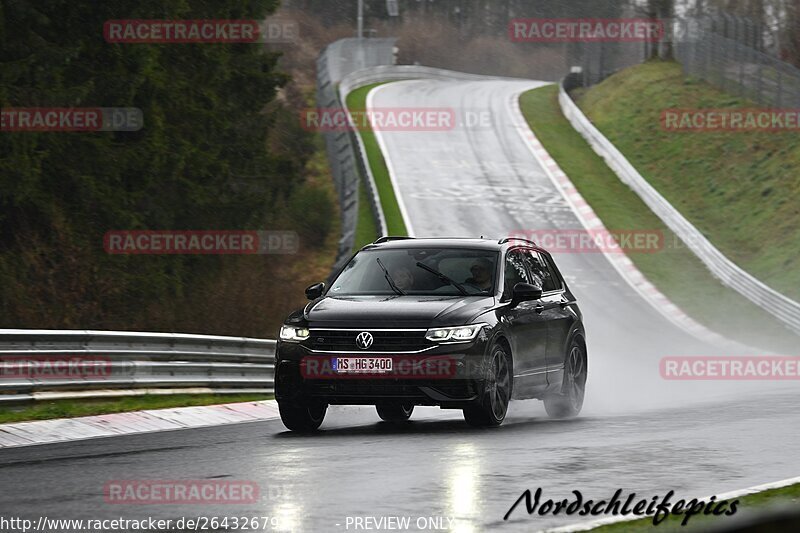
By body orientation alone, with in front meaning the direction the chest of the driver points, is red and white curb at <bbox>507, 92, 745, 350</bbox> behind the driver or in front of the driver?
behind

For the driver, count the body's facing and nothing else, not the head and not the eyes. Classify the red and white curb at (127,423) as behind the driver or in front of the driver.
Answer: in front

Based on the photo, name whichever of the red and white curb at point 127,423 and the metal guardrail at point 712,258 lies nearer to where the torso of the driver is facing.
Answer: the red and white curb

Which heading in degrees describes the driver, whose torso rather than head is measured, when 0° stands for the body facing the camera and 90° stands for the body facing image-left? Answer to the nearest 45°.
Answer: approximately 45°

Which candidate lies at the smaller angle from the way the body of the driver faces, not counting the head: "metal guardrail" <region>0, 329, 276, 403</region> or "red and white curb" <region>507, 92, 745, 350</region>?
the metal guardrail

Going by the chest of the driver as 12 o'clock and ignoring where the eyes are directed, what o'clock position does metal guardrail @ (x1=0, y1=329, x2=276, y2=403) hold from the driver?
The metal guardrail is roughly at 2 o'clock from the driver.
